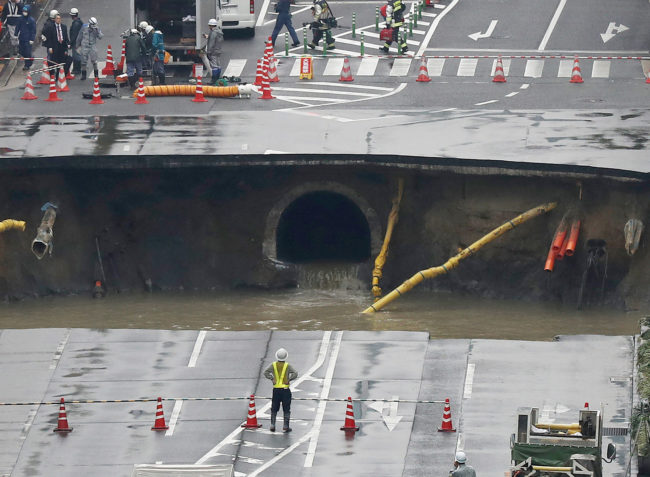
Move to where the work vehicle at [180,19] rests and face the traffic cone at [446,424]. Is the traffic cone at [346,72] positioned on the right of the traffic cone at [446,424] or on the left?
left

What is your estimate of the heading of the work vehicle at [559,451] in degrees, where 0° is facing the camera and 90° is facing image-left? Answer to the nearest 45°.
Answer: approximately 180°

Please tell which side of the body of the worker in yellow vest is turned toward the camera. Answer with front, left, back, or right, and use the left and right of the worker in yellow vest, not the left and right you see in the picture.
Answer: back

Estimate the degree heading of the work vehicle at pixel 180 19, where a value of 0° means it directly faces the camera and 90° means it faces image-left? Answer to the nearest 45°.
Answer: approximately 180°

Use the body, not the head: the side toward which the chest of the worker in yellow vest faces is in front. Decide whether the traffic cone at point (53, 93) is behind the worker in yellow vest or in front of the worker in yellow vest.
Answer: in front

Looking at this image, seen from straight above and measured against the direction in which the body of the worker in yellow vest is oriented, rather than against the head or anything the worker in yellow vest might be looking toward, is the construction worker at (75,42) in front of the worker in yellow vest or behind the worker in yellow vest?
in front

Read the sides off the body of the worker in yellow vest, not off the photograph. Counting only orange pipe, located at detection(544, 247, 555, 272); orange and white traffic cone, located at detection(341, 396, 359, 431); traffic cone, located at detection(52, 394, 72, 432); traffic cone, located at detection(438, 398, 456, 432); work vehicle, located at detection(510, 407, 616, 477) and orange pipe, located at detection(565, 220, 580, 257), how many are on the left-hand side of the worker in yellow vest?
1

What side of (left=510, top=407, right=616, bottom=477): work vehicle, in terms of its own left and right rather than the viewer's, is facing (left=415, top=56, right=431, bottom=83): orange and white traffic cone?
front

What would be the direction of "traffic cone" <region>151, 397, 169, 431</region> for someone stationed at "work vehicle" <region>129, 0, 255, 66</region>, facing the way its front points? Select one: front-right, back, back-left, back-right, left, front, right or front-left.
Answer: back

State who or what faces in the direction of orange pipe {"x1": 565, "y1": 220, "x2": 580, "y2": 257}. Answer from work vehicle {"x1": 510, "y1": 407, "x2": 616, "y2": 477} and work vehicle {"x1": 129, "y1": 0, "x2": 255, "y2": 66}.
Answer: work vehicle {"x1": 510, "y1": 407, "x2": 616, "y2": 477}

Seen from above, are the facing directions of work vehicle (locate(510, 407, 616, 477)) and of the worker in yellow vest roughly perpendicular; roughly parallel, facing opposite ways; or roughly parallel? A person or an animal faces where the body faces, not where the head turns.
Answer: roughly parallel

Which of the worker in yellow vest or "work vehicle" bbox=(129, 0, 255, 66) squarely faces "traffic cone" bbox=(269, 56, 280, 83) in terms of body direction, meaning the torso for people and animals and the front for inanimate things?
the worker in yellow vest

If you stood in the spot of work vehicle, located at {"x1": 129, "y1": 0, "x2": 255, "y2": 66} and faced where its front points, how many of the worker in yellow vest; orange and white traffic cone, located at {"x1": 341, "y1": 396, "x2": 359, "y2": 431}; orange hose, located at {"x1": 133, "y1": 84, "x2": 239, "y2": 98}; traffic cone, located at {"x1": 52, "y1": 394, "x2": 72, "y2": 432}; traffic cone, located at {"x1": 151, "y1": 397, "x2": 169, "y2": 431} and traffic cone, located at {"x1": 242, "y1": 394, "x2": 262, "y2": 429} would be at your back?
6

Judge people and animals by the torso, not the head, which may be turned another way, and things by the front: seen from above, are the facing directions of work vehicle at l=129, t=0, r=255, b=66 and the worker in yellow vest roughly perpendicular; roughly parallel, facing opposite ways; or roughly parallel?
roughly parallel

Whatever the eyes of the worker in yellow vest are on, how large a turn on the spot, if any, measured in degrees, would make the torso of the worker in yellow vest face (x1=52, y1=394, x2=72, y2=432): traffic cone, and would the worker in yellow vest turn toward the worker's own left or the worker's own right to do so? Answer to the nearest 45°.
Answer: approximately 90° to the worker's own left

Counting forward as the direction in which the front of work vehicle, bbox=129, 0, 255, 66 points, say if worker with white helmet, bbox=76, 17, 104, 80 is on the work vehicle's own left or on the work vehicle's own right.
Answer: on the work vehicle's own left

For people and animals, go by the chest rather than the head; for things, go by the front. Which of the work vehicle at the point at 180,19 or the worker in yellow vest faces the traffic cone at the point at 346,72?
the worker in yellow vest
